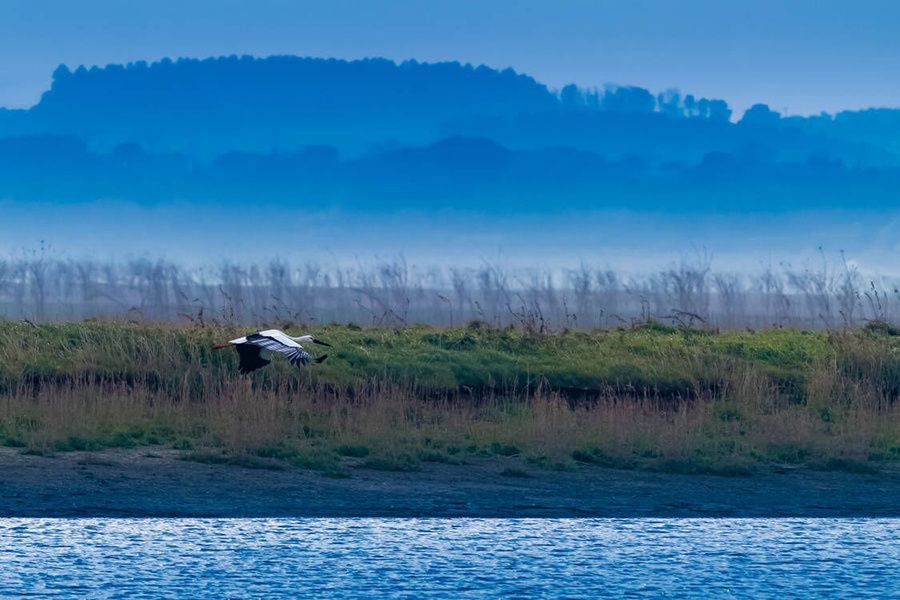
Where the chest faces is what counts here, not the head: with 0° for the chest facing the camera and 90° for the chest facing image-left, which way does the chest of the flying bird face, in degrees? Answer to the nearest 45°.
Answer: approximately 270°
